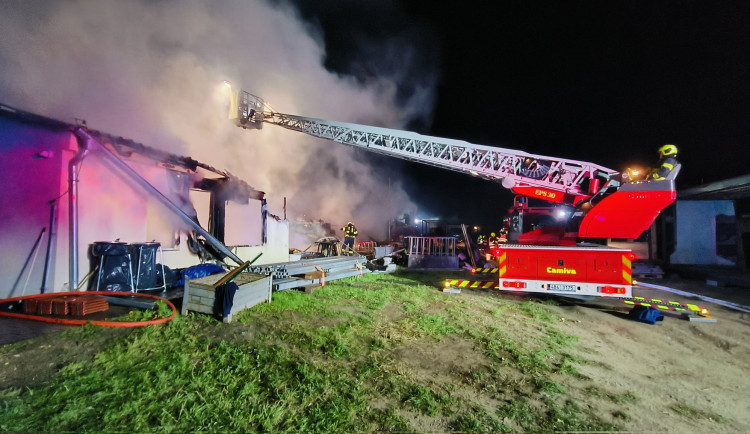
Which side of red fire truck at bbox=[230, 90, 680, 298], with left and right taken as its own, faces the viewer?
back

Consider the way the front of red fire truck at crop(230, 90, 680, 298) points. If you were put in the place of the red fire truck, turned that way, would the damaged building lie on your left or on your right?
on your left

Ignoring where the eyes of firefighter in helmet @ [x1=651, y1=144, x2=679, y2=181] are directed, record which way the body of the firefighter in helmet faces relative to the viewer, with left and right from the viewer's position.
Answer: facing to the left of the viewer
